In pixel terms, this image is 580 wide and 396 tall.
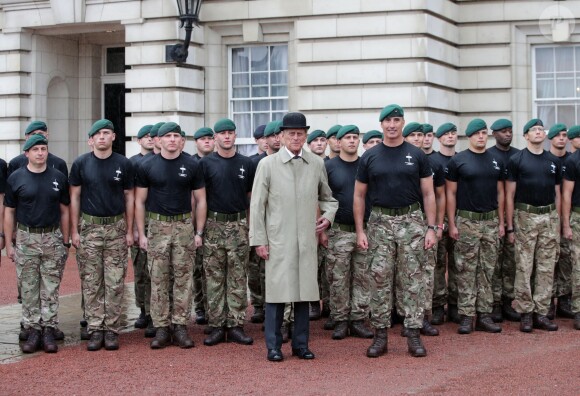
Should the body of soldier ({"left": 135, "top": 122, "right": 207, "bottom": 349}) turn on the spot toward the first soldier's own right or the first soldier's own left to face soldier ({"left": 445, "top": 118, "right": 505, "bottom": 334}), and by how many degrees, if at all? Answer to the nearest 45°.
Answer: approximately 90° to the first soldier's own left

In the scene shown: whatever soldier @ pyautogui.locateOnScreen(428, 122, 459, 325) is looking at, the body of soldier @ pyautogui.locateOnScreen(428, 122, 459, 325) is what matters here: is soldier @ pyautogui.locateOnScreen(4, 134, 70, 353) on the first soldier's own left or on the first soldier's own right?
on the first soldier's own right

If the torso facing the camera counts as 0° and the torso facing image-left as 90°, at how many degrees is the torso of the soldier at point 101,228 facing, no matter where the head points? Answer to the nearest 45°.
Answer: approximately 0°
